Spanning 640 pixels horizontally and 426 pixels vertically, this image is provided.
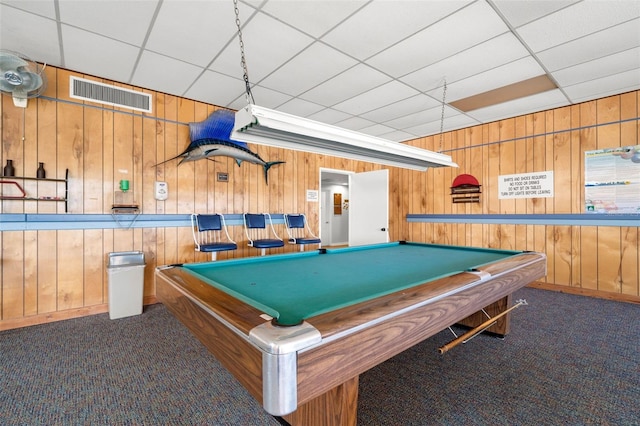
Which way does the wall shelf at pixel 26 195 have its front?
toward the camera

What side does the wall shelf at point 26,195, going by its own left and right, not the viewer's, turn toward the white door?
left

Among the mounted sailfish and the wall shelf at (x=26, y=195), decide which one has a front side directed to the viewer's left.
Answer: the mounted sailfish

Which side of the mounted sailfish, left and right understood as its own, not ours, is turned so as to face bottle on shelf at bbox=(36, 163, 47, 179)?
front

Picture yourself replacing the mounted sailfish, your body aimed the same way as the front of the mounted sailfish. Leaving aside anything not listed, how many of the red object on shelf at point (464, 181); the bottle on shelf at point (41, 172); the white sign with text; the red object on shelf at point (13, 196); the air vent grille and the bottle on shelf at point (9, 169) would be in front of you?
4

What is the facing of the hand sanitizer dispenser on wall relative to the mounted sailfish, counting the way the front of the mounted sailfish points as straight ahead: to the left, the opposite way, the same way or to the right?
to the left

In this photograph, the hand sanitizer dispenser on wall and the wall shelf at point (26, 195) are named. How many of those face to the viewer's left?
0

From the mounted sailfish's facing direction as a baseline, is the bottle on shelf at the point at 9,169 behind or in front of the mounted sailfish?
in front

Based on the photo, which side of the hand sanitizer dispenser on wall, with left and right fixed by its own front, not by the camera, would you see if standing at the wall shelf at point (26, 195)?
right

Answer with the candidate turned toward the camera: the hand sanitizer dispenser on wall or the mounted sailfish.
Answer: the hand sanitizer dispenser on wall

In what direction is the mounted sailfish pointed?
to the viewer's left

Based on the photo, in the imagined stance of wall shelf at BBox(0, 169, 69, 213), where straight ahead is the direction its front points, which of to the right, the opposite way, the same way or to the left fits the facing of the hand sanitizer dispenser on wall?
the same way

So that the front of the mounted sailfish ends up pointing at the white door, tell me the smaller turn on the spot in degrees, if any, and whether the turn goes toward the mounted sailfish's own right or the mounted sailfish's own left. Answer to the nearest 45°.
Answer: approximately 180°

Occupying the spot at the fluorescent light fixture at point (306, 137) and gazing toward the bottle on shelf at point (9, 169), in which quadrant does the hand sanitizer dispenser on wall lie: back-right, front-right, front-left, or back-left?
front-right

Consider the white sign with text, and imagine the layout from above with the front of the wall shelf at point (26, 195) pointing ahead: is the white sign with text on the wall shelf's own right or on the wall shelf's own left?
on the wall shelf's own left
